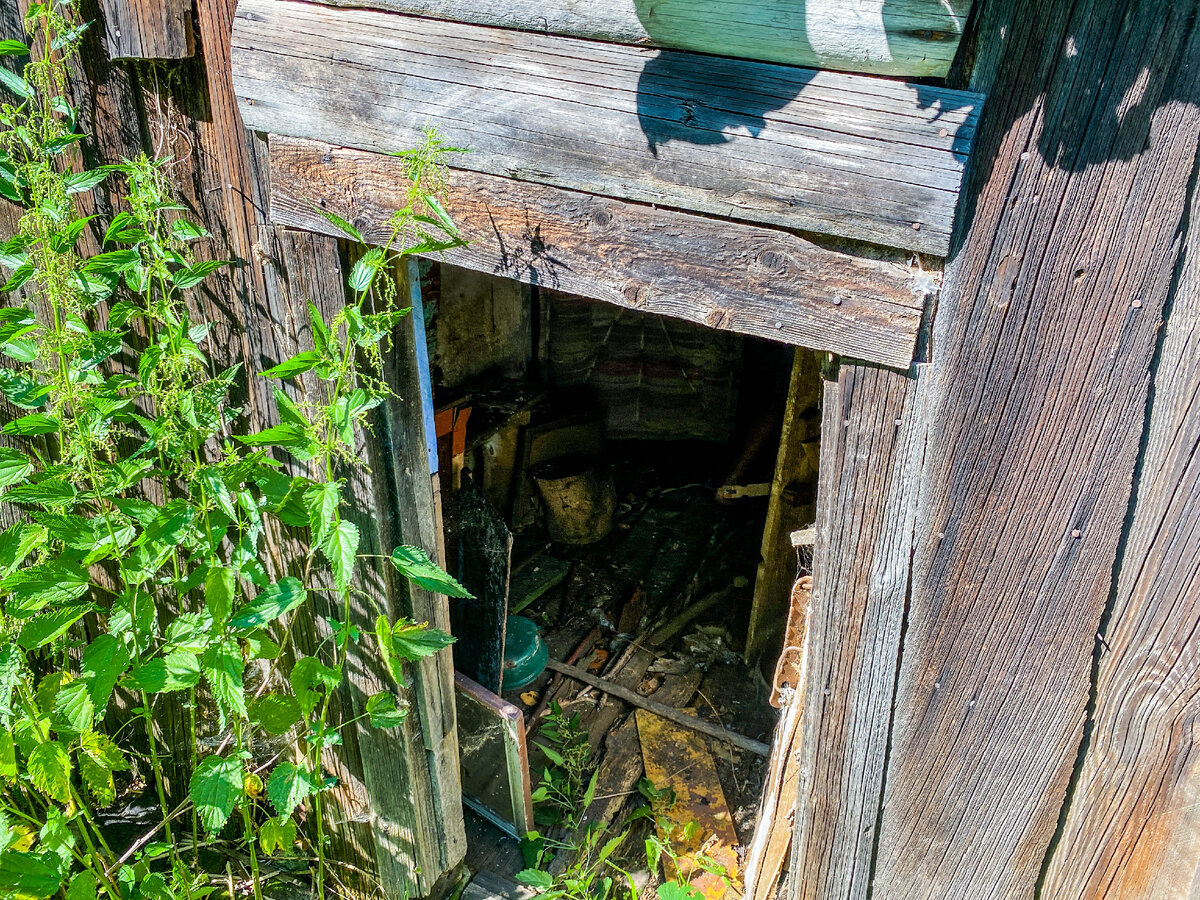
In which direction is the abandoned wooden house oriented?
toward the camera
